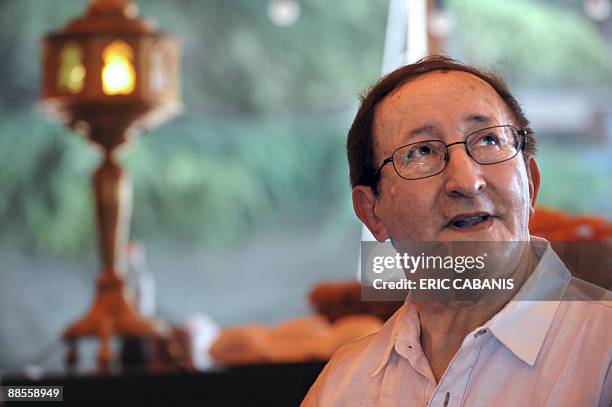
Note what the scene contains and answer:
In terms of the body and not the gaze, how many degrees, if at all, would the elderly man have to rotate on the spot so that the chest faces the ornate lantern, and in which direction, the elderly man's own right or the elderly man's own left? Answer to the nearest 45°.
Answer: approximately 135° to the elderly man's own right

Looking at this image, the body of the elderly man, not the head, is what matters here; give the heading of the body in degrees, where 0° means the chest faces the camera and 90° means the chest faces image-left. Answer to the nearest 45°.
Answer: approximately 0°
